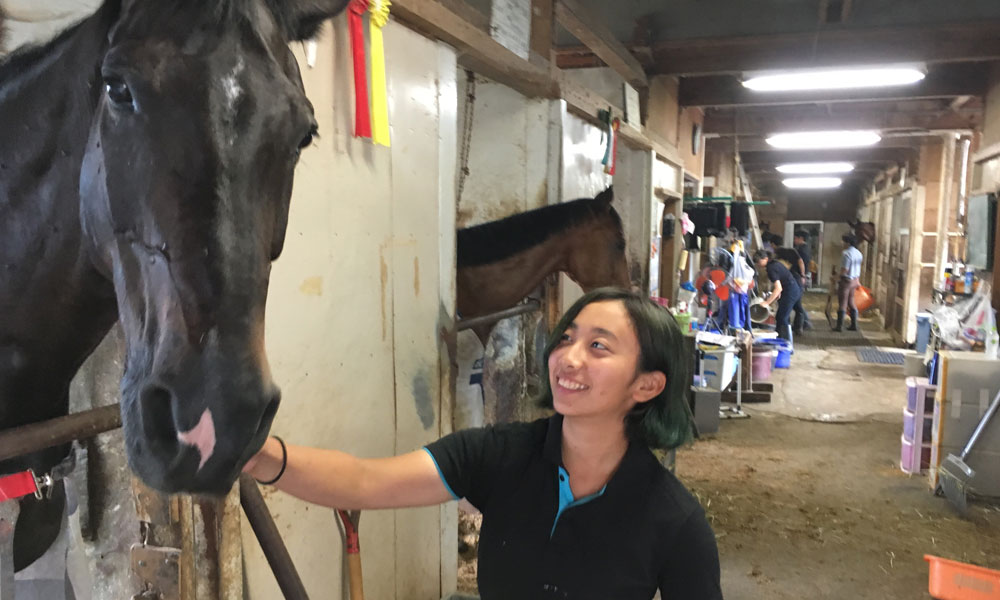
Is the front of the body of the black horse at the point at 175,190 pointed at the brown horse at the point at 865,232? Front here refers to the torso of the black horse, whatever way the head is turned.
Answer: no

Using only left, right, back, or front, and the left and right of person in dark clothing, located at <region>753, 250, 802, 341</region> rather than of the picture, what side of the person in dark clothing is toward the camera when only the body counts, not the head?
left

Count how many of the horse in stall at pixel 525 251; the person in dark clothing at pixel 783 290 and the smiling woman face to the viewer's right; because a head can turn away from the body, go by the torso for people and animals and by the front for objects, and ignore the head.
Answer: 1

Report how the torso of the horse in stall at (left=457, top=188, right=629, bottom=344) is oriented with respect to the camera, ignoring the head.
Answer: to the viewer's right

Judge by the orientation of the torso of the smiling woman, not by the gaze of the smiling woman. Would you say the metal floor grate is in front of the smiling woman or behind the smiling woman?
behind

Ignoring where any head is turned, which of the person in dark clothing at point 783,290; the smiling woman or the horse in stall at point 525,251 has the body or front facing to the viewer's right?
the horse in stall

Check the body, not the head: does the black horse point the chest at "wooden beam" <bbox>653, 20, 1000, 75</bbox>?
no

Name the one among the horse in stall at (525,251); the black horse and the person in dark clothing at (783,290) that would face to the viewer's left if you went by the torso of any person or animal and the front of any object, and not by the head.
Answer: the person in dark clothing

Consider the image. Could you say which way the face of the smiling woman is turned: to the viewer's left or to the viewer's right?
to the viewer's left

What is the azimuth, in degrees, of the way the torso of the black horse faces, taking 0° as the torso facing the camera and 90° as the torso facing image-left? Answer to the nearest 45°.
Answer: approximately 315°

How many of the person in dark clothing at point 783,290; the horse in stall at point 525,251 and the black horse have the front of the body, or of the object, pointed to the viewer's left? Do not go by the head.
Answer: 1

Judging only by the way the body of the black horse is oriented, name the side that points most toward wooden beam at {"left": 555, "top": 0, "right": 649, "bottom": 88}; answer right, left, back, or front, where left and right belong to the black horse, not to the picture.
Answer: left

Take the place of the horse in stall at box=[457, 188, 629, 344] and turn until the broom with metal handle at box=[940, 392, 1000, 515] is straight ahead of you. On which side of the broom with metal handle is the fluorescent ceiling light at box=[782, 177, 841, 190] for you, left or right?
left

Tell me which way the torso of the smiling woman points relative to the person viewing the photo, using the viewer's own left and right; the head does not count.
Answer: facing the viewer and to the left of the viewer

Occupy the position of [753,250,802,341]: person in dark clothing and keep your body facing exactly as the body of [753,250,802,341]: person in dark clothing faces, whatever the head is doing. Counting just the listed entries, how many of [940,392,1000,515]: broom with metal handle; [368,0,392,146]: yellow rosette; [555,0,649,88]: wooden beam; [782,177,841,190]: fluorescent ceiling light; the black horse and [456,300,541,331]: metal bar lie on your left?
5
